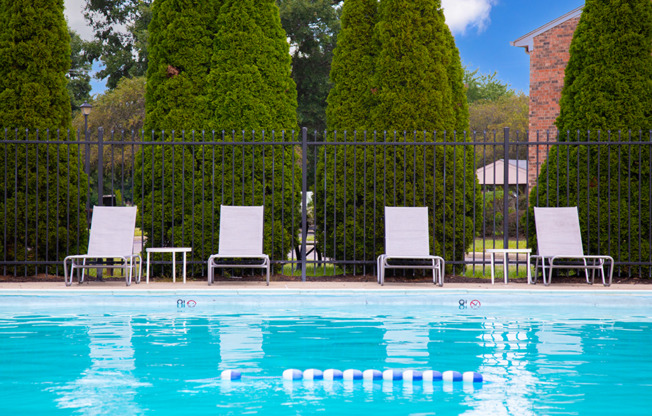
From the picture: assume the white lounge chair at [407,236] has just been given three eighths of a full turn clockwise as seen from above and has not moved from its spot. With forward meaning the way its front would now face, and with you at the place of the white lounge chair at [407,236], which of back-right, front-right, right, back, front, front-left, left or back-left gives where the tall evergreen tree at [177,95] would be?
front-left

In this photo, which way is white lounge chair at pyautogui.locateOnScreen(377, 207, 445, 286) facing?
toward the camera

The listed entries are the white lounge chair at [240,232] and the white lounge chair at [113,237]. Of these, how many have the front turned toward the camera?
2

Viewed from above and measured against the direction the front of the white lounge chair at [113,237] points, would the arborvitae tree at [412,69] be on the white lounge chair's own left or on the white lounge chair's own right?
on the white lounge chair's own left

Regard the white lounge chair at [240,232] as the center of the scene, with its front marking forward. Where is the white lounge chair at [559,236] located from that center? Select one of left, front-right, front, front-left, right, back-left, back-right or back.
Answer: left

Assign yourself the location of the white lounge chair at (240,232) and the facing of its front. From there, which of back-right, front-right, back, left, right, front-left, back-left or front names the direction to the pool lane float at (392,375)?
front

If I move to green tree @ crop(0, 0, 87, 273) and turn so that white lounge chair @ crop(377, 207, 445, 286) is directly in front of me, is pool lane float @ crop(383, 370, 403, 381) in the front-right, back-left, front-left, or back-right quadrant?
front-right

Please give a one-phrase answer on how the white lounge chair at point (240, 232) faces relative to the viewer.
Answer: facing the viewer

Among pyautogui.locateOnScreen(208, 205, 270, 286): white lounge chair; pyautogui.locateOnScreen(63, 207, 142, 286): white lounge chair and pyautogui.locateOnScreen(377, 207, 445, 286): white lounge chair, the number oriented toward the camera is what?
3

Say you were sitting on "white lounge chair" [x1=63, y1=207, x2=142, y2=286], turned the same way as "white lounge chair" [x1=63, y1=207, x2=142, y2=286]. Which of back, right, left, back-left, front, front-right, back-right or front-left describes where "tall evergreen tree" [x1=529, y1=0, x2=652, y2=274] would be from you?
left

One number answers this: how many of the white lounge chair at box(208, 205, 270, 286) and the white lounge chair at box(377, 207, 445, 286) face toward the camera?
2

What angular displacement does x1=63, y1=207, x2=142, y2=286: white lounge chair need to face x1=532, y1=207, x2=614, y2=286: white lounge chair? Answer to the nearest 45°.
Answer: approximately 90° to its left
